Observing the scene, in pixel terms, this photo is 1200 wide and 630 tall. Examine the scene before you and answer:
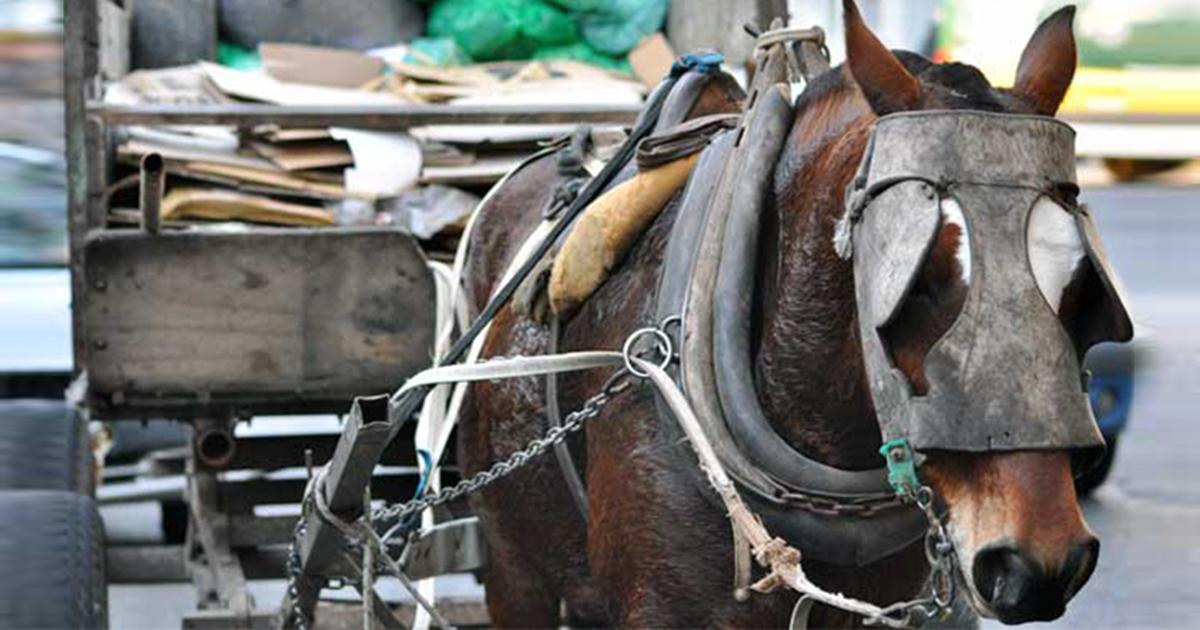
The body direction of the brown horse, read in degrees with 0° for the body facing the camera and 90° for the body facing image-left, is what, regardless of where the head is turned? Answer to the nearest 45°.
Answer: approximately 315°

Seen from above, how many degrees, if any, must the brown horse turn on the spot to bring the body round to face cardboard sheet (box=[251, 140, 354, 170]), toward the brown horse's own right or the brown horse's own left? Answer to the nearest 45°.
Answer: approximately 180°

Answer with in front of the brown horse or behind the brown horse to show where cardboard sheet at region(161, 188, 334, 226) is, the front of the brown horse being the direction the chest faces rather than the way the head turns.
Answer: behind

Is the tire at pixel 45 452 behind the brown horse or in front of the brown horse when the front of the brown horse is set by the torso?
behind

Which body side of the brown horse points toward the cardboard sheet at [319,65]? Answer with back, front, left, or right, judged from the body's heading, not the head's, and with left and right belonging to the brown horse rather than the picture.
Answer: back

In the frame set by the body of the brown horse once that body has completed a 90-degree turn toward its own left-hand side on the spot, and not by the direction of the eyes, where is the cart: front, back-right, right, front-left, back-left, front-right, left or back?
left

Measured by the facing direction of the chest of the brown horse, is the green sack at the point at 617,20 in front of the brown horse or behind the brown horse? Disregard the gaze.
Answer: behind

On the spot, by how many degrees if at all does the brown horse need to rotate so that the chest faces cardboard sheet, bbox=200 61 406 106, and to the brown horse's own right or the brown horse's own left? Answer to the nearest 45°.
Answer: approximately 180°

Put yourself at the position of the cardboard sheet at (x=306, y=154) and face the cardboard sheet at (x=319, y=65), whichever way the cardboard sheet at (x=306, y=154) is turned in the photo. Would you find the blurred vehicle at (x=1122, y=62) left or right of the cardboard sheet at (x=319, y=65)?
right

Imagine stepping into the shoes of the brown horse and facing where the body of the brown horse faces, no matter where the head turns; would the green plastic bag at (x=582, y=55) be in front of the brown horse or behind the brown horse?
behind

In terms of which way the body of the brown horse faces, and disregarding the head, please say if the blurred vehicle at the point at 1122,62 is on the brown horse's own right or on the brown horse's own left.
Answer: on the brown horse's own left
